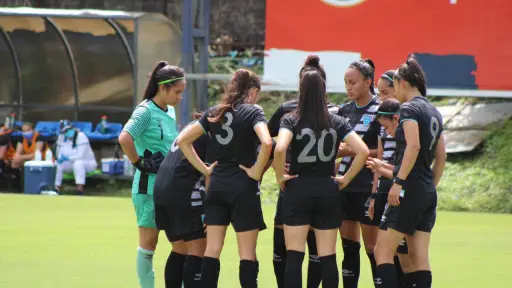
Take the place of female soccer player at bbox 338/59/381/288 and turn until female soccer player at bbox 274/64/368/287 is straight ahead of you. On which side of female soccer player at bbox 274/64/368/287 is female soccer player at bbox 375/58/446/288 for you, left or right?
left

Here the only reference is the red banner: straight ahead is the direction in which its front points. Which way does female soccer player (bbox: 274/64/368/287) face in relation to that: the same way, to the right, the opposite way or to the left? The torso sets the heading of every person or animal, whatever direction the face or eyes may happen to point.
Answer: the opposite way

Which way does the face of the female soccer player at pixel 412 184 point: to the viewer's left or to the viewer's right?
to the viewer's left

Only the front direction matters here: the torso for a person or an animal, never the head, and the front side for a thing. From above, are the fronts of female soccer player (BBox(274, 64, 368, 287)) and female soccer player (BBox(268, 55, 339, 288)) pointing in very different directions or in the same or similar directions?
very different directions

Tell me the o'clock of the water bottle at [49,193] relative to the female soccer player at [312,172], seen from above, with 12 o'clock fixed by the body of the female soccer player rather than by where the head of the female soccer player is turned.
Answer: The water bottle is roughly at 11 o'clock from the female soccer player.

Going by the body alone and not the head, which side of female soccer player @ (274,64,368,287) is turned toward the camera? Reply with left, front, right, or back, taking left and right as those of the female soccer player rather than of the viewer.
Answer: back

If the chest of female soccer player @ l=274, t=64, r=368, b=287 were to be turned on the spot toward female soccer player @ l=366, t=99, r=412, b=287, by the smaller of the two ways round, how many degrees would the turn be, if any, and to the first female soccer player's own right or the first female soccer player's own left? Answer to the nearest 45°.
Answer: approximately 45° to the first female soccer player's own right

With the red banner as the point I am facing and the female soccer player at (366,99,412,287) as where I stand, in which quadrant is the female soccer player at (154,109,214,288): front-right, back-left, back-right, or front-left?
back-left
